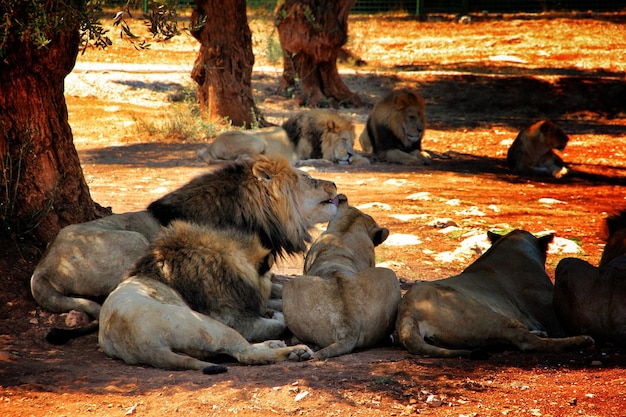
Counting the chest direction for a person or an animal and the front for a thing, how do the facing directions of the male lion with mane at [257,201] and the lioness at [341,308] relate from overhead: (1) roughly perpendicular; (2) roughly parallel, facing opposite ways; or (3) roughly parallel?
roughly perpendicular

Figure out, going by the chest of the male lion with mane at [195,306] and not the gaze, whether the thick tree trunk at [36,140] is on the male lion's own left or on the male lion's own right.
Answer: on the male lion's own left

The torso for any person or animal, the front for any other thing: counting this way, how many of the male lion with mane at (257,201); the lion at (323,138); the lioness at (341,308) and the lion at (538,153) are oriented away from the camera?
1

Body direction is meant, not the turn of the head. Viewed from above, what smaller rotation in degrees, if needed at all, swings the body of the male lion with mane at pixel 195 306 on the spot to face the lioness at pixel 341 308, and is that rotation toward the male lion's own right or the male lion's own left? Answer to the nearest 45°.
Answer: approximately 45° to the male lion's own right

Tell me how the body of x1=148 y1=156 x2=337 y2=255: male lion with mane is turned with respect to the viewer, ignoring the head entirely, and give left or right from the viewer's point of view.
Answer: facing to the right of the viewer

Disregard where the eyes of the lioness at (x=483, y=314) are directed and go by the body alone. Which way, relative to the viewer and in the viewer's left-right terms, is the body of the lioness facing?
facing away from the viewer and to the right of the viewer

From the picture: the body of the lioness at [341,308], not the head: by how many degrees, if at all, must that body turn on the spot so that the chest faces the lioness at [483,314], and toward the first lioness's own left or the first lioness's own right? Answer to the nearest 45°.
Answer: approximately 90° to the first lioness's own right

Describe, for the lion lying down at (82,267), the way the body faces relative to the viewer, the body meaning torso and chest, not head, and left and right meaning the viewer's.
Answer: facing away from the viewer and to the right of the viewer

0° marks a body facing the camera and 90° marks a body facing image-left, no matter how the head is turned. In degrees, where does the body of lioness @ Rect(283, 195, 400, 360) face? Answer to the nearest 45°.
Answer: approximately 180°

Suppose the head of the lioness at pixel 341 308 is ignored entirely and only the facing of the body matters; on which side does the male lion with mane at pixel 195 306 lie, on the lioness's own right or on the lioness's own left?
on the lioness's own left
